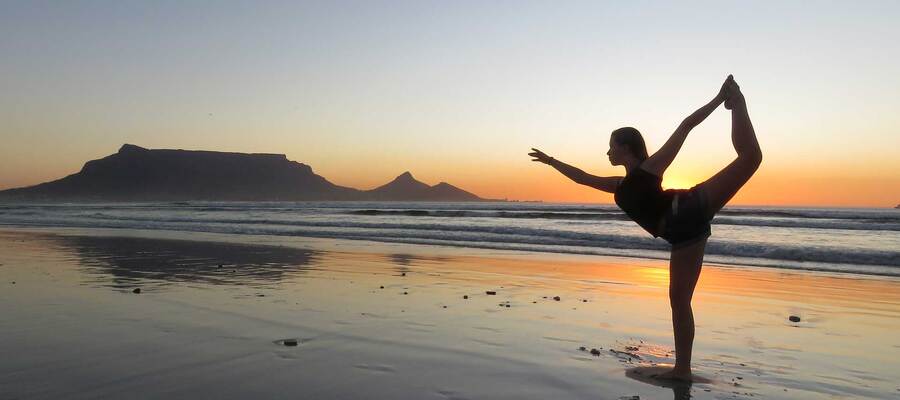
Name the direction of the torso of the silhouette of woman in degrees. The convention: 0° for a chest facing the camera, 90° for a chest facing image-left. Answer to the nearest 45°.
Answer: approximately 90°
